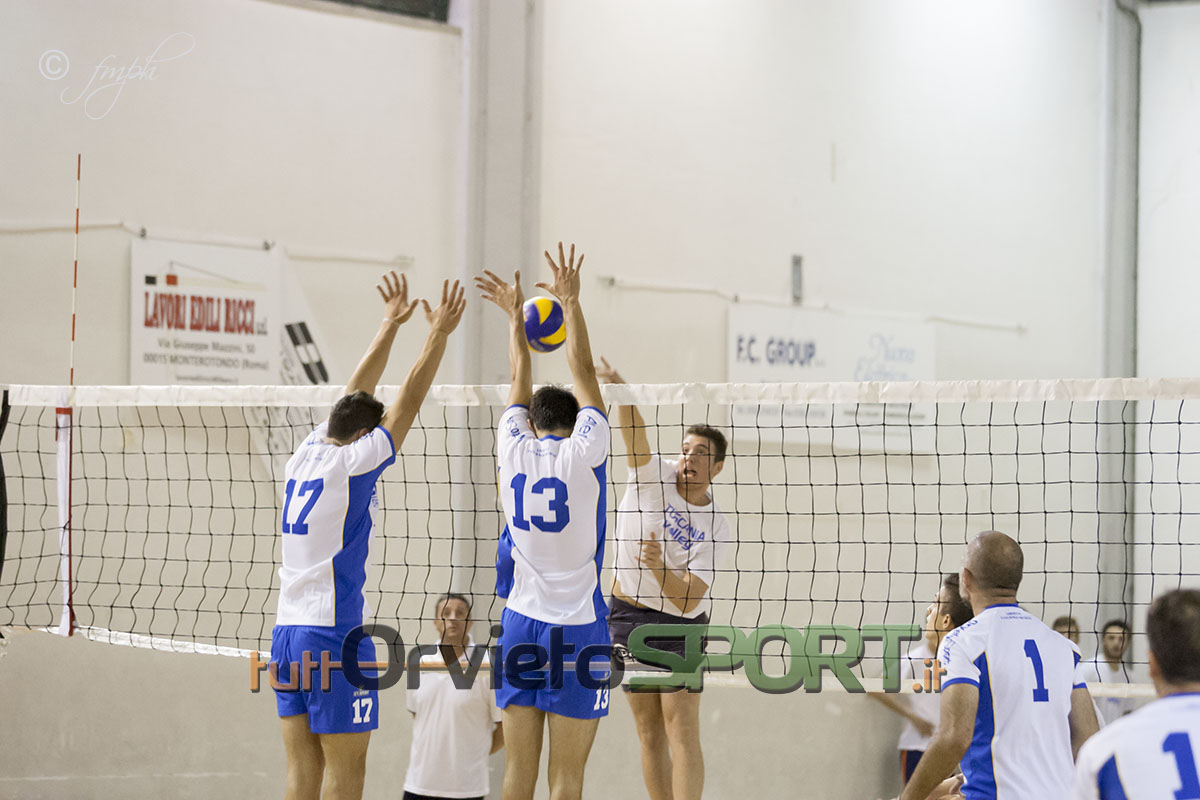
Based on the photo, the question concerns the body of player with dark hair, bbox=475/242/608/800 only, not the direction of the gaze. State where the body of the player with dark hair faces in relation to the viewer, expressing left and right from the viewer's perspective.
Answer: facing away from the viewer

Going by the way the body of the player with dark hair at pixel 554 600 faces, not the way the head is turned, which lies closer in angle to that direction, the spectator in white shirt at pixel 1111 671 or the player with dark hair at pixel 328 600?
the spectator in white shirt

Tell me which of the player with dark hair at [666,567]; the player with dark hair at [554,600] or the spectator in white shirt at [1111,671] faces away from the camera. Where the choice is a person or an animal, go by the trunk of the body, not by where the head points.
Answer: the player with dark hair at [554,600]

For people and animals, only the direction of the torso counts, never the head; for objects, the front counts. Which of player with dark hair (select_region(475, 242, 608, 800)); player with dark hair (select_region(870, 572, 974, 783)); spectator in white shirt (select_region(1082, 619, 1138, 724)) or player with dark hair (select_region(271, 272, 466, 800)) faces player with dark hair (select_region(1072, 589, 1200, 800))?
the spectator in white shirt

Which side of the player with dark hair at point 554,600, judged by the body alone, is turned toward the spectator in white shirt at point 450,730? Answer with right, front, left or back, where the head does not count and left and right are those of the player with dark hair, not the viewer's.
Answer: front

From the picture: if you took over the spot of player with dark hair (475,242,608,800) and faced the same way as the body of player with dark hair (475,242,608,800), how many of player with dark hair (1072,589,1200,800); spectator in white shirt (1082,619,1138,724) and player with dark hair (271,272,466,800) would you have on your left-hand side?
1

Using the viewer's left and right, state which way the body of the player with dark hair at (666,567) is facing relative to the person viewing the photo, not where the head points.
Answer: facing the viewer

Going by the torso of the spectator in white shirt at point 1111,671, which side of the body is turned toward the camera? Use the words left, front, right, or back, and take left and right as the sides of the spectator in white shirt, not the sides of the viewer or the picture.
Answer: front

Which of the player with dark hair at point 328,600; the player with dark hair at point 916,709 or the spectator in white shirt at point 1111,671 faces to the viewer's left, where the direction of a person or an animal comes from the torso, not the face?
the player with dark hair at point 916,709

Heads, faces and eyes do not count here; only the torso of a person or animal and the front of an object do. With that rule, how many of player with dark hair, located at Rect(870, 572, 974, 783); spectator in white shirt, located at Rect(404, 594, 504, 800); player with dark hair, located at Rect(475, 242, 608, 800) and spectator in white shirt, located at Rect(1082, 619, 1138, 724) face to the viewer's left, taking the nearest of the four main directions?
1

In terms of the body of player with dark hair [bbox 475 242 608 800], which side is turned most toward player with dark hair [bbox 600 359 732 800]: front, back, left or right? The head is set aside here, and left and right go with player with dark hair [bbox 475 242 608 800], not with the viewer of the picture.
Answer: front

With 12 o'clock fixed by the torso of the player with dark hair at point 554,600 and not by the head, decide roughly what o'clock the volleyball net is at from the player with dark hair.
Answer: The volleyball net is roughly at 12 o'clock from the player with dark hair.

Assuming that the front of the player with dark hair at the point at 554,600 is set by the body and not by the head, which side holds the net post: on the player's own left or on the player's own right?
on the player's own left

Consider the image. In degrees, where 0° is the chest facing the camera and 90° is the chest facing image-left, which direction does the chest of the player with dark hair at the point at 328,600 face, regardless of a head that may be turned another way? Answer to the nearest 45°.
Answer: approximately 225°

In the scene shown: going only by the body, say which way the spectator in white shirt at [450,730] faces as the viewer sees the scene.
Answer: toward the camera
